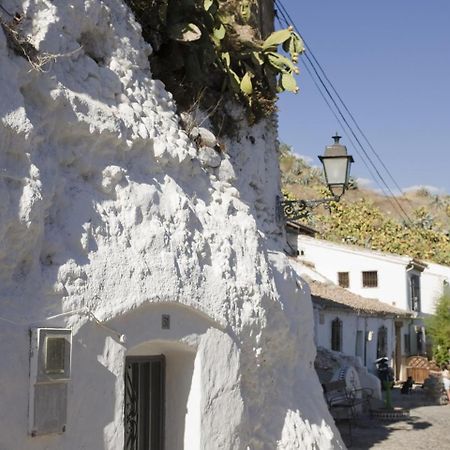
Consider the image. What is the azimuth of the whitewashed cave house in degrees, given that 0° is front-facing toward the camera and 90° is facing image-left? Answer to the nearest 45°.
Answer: approximately 0°

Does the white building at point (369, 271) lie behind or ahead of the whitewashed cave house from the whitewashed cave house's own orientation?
behind

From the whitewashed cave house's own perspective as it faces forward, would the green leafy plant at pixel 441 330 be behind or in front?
behind
